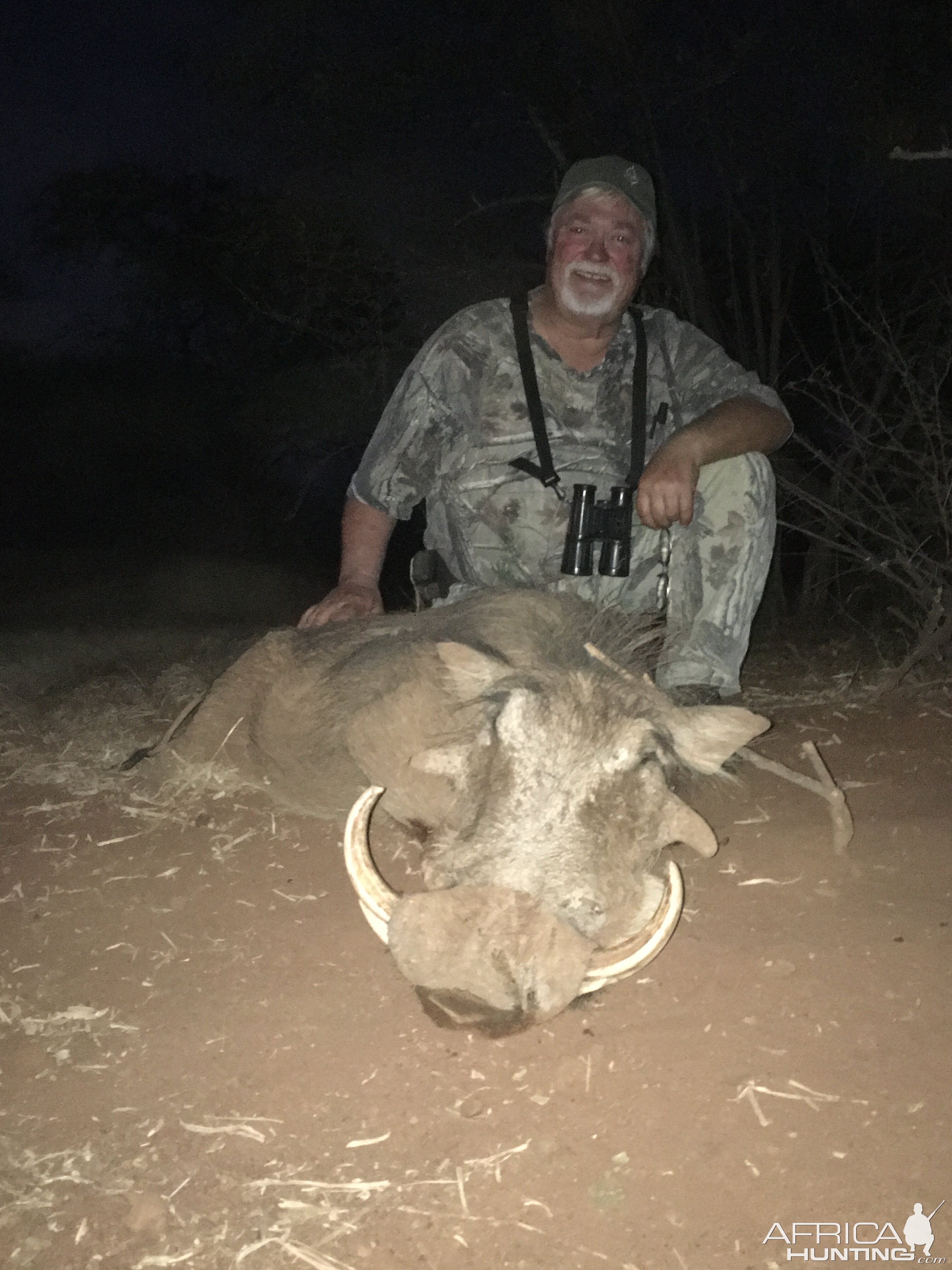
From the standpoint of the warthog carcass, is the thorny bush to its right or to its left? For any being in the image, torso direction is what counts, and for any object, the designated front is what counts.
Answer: on its left

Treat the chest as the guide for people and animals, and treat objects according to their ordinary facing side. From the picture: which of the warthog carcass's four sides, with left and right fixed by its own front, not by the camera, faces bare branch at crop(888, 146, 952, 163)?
left
